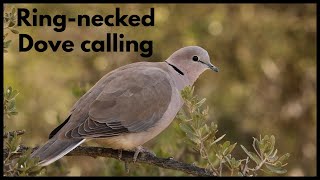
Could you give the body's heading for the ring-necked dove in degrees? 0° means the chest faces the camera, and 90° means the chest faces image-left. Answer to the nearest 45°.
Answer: approximately 270°
